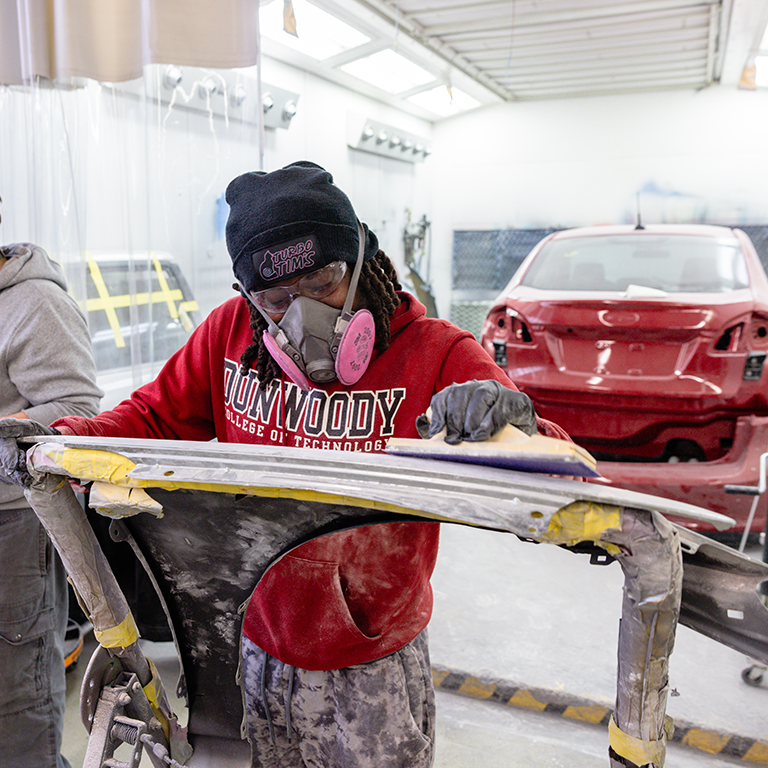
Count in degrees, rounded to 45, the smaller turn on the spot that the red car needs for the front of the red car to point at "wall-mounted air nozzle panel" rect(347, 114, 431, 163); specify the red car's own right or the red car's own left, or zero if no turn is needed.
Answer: approximately 45° to the red car's own left

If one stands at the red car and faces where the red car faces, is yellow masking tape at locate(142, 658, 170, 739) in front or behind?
behind

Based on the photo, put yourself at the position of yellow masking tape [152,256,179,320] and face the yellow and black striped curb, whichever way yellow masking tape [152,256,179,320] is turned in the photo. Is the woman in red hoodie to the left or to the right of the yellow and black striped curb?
right

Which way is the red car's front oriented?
away from the camera

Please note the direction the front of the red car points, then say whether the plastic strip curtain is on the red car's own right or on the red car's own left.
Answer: on the red car's own left
